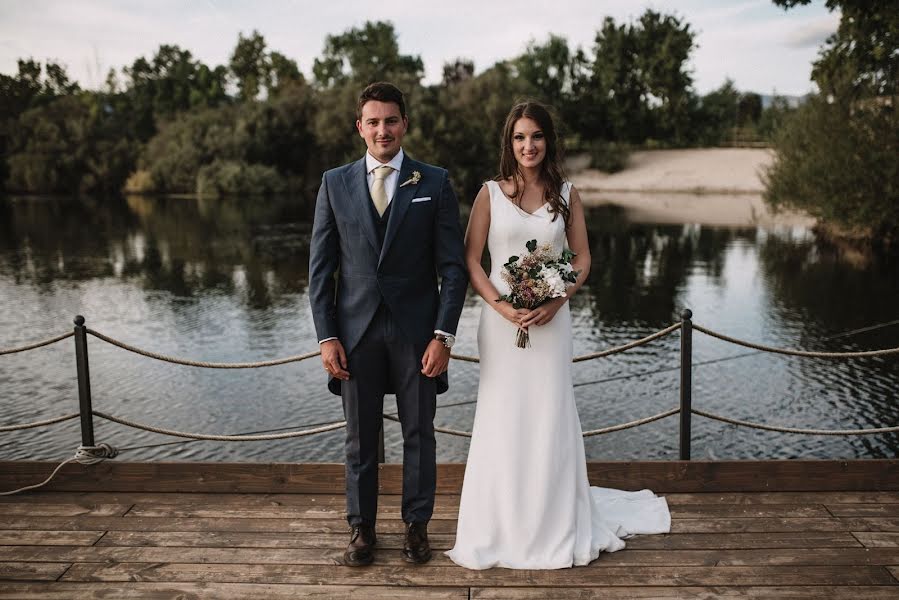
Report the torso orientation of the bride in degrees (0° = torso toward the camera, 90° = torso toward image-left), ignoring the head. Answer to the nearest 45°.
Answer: approximately 0°

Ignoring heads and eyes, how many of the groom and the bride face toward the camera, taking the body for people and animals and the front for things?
2

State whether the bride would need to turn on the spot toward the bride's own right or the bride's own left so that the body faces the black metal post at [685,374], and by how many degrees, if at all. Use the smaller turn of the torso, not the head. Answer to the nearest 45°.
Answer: approximately 135° to the bride's own left

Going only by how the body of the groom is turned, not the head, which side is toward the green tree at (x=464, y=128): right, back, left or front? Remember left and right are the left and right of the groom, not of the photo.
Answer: back

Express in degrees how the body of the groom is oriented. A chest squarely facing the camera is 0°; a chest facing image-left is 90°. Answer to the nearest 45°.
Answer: approximately 0°
